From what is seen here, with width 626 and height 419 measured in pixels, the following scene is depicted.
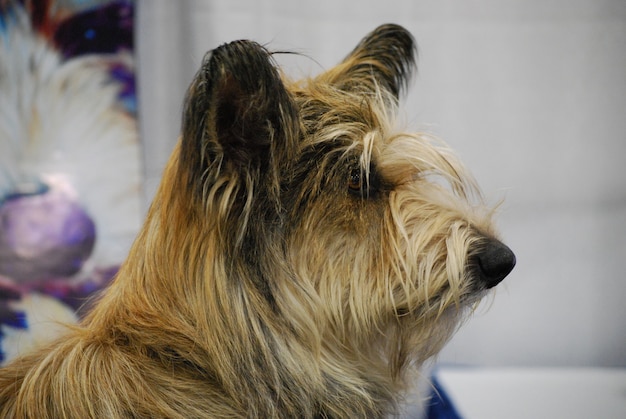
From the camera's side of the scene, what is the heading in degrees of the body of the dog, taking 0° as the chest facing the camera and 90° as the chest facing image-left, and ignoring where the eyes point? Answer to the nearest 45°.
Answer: approximately 270°
